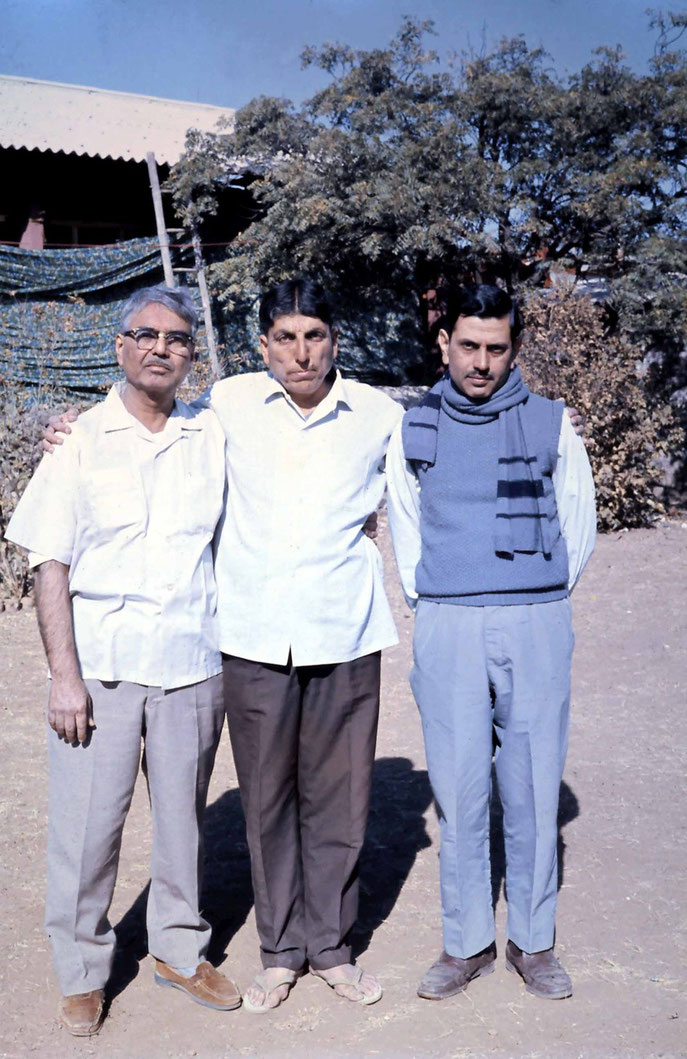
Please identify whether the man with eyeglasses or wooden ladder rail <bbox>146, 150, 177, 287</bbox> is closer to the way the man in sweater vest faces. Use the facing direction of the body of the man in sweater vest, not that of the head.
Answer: the man with eyeglasses

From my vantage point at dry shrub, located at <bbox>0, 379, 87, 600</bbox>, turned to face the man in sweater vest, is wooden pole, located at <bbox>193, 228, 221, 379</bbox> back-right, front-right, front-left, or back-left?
back-left

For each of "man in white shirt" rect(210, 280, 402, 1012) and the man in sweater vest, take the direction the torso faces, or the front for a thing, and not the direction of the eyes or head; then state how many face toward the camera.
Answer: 2

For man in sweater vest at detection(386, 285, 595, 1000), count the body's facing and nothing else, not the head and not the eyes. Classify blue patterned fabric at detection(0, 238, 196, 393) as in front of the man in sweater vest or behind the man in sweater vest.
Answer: behind

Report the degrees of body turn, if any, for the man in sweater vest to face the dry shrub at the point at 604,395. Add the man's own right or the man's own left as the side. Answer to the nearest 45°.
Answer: approximately 180°

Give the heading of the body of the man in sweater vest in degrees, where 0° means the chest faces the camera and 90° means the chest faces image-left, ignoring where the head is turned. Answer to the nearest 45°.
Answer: approximately 0°

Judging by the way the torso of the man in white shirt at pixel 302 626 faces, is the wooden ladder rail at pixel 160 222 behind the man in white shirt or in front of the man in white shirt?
behind

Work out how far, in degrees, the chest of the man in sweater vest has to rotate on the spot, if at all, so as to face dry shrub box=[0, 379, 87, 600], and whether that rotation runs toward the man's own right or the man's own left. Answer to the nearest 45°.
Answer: approximately 135° to the man's own right

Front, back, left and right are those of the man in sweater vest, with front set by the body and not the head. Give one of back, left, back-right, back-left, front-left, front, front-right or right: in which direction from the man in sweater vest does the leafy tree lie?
back

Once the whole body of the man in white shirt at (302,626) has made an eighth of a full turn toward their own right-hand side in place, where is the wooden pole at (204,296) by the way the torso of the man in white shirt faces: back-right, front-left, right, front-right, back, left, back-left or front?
back-right

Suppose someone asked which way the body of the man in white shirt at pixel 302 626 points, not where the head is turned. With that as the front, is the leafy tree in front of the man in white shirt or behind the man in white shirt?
behind

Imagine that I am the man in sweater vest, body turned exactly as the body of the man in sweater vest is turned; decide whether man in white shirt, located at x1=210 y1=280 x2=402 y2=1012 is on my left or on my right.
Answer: on my right
